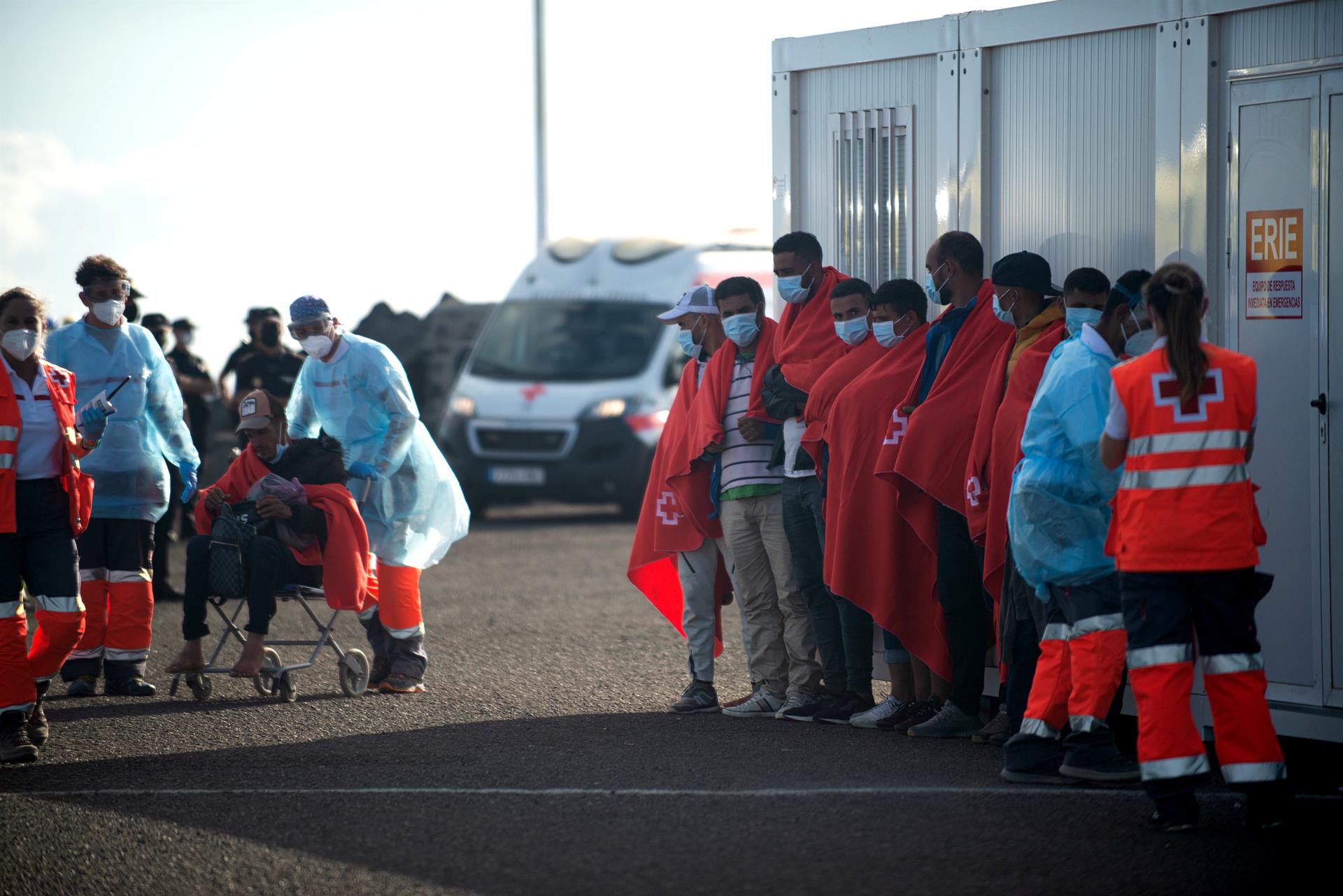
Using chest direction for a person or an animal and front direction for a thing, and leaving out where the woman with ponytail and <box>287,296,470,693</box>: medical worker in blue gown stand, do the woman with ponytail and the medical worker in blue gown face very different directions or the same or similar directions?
very different directions

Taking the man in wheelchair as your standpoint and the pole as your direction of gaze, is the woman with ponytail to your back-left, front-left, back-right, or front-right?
back-right

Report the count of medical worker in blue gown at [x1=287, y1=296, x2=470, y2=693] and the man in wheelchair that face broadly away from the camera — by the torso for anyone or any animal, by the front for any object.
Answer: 0

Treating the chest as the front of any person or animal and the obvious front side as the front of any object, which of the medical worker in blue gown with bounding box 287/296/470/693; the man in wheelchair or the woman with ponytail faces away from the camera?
the woman with ponytail

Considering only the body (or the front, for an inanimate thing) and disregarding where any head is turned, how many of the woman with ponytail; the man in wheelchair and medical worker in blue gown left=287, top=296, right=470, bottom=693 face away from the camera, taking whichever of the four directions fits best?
1

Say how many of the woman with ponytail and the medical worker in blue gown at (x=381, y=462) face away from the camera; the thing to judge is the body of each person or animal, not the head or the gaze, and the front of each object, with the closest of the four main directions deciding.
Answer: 1

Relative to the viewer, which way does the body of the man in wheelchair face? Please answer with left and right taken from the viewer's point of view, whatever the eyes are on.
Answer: facing the viewer and to the left of the viewer

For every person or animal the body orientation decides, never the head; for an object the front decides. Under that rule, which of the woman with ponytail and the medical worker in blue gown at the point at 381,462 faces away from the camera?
the woman with ponytail

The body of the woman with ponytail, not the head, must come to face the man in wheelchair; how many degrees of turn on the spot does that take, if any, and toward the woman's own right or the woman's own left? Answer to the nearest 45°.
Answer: approximately 45° to the woman's own left

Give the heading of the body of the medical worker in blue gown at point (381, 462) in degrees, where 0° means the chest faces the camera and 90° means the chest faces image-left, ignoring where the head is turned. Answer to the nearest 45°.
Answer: approximately 45°

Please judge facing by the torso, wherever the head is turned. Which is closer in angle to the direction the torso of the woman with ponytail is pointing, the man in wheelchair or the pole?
the pole

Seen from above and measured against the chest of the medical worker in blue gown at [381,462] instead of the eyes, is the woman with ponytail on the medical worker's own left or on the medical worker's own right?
on the medical worker's own left

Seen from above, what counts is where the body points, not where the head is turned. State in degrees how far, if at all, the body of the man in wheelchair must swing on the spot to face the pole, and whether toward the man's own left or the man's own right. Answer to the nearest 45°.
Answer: approximately 135° to the man's own right

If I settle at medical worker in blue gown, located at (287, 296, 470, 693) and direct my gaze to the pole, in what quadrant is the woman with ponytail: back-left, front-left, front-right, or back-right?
back-right

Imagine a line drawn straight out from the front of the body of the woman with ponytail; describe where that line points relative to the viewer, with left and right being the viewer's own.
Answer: facing away from the viewer

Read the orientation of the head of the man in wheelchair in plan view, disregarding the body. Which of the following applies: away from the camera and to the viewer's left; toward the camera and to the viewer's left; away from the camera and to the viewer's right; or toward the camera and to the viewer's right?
toward the camera and to the viewer's left

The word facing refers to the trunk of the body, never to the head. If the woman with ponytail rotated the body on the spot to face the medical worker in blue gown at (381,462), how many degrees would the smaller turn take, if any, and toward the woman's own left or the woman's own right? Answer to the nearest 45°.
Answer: approximately 45° to the woman's own left

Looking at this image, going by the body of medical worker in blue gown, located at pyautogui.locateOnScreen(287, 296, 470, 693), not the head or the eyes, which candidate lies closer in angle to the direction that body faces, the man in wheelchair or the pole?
the man in wheelchair

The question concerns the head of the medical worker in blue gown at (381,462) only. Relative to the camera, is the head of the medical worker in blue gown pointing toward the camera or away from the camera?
toward the camera
